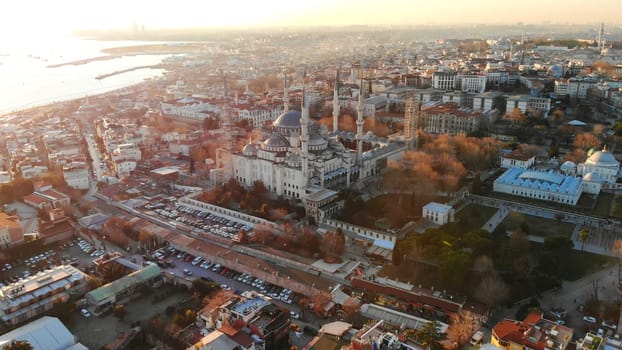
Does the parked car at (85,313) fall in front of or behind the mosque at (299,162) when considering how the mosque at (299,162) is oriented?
behind

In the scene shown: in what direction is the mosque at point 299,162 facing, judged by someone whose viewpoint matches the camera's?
facing away from the viewer and to the right of the viewer

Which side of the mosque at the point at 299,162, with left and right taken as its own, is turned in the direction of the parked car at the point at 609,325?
right

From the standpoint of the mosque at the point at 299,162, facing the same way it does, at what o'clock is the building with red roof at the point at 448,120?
The building with red roof is roughly at 12 o'clock from the mosque.

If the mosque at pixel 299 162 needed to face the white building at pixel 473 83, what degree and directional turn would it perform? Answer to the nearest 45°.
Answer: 0° — it already faces it

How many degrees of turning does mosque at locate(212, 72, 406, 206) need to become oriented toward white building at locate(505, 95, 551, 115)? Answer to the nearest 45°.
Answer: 0° — it already faces it

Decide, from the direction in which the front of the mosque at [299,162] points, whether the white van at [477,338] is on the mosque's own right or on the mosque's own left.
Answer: on the mosque's own right

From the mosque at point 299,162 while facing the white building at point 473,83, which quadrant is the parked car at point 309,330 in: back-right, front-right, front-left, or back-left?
back-right

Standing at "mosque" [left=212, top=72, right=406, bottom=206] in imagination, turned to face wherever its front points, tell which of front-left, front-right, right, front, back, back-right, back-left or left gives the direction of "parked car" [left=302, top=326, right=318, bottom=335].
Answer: back-right

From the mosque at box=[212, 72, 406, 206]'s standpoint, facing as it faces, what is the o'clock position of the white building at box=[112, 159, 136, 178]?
The white building is roughly at 8 o'clock from the mosque.

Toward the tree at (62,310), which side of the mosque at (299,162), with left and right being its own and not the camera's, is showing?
back

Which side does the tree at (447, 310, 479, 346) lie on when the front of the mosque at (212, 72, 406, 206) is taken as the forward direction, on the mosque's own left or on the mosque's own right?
on the mosque's own right
